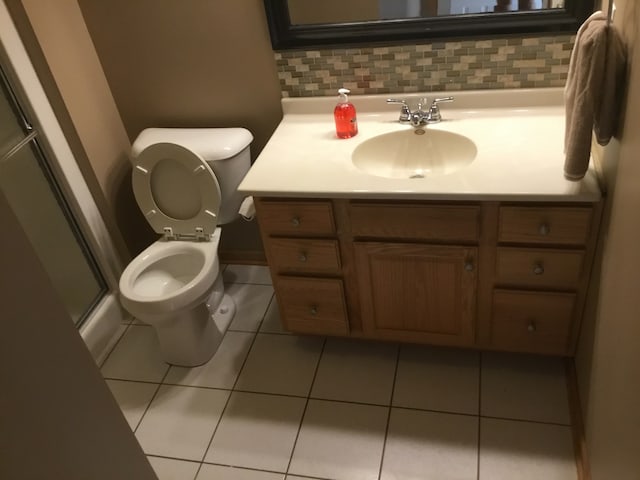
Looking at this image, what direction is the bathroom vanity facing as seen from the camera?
toward the camera

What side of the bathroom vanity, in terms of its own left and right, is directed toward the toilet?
right

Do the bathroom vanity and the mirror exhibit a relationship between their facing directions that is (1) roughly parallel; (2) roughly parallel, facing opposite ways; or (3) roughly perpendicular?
roughly parallel

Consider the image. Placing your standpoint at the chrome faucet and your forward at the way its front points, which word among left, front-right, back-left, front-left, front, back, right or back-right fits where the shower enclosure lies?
right

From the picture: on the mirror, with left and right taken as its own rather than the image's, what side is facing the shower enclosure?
right

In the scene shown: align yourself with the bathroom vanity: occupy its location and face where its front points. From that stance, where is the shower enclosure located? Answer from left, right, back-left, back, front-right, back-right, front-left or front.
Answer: right

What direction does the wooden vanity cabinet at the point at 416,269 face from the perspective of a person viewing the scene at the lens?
facing the viewer

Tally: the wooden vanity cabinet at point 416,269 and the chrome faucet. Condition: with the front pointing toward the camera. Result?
2

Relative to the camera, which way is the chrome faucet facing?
toward the camera

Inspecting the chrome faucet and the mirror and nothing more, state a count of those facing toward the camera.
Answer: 2
